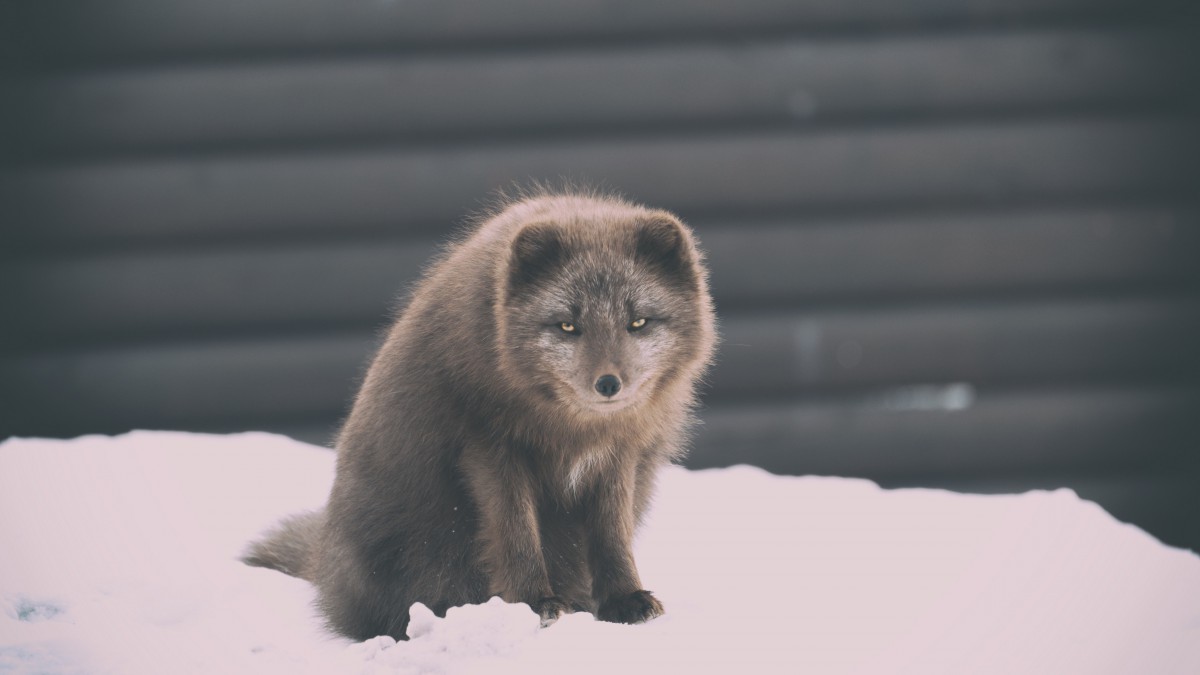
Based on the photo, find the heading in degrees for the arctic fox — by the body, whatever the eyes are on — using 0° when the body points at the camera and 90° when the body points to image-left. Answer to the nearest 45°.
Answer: approximately 315°
